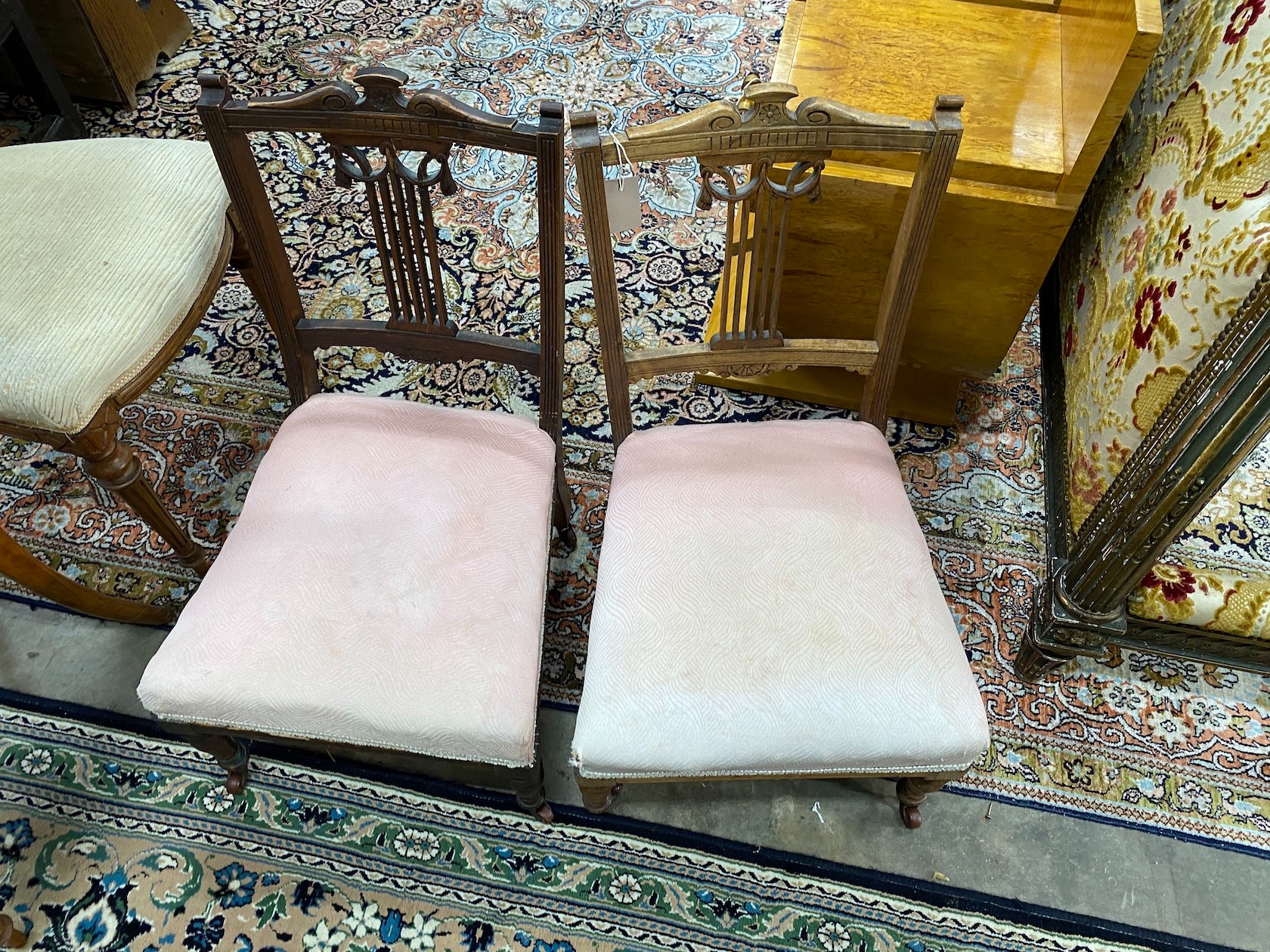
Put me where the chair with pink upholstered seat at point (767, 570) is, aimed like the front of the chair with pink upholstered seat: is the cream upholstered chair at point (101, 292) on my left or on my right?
on my right

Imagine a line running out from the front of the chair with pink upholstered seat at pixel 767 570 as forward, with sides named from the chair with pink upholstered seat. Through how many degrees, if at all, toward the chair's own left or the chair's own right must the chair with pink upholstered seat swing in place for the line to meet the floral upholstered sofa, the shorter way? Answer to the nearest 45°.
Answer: approximately 135° to the chair's own left

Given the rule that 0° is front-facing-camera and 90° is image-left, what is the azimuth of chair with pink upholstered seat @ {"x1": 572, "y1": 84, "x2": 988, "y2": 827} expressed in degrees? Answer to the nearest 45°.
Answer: approximately 0°
